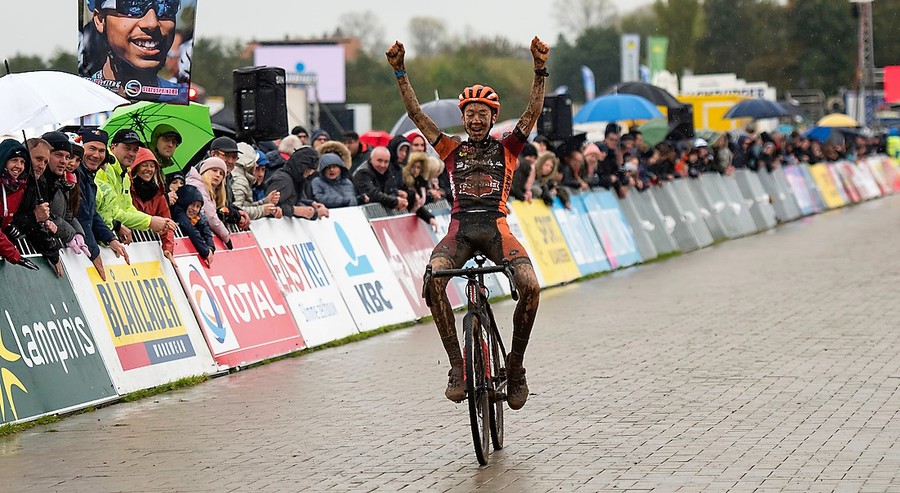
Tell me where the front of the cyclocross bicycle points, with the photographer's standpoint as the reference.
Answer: facing the viewer

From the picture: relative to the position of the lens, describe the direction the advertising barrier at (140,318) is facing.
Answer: facing the viewer and to the right of the viewer

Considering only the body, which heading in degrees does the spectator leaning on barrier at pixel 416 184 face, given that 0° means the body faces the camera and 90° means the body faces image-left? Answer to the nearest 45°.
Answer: approximately 315°

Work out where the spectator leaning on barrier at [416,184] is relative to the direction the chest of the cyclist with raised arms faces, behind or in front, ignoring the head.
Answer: behind

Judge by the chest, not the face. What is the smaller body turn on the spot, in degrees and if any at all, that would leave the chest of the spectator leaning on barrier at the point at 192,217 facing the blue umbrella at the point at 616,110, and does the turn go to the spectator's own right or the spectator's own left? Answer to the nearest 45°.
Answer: approximately 90° to the spectator's own left

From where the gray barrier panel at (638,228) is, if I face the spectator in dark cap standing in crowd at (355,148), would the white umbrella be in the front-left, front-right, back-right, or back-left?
front-left

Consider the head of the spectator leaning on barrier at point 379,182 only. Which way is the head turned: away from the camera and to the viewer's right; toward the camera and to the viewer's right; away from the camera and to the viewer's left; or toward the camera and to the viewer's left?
toward the camera and to the viewer's right

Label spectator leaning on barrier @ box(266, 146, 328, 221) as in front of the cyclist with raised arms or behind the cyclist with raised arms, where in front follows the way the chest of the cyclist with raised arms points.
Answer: behind

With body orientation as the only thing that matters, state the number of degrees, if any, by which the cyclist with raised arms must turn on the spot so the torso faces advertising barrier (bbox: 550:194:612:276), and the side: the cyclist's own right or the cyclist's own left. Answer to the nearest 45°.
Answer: approximately 180°

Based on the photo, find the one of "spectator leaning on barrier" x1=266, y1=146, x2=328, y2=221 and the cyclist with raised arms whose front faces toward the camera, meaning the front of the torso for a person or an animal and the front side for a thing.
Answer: the cyclist with raised arms

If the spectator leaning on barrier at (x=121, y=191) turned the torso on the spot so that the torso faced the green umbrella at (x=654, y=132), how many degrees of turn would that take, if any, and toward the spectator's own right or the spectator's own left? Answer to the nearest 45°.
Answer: approximately 90° to the spectator's own left

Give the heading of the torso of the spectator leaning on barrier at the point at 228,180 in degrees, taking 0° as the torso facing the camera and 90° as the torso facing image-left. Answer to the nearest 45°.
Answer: approximately 315°

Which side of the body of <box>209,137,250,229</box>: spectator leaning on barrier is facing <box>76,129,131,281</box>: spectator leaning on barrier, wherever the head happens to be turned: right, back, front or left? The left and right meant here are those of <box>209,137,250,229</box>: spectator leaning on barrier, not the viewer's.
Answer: right

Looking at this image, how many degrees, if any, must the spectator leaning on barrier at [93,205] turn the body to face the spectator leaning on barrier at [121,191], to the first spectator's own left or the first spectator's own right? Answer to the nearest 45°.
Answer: approximately 90° to the first spectator's own left
